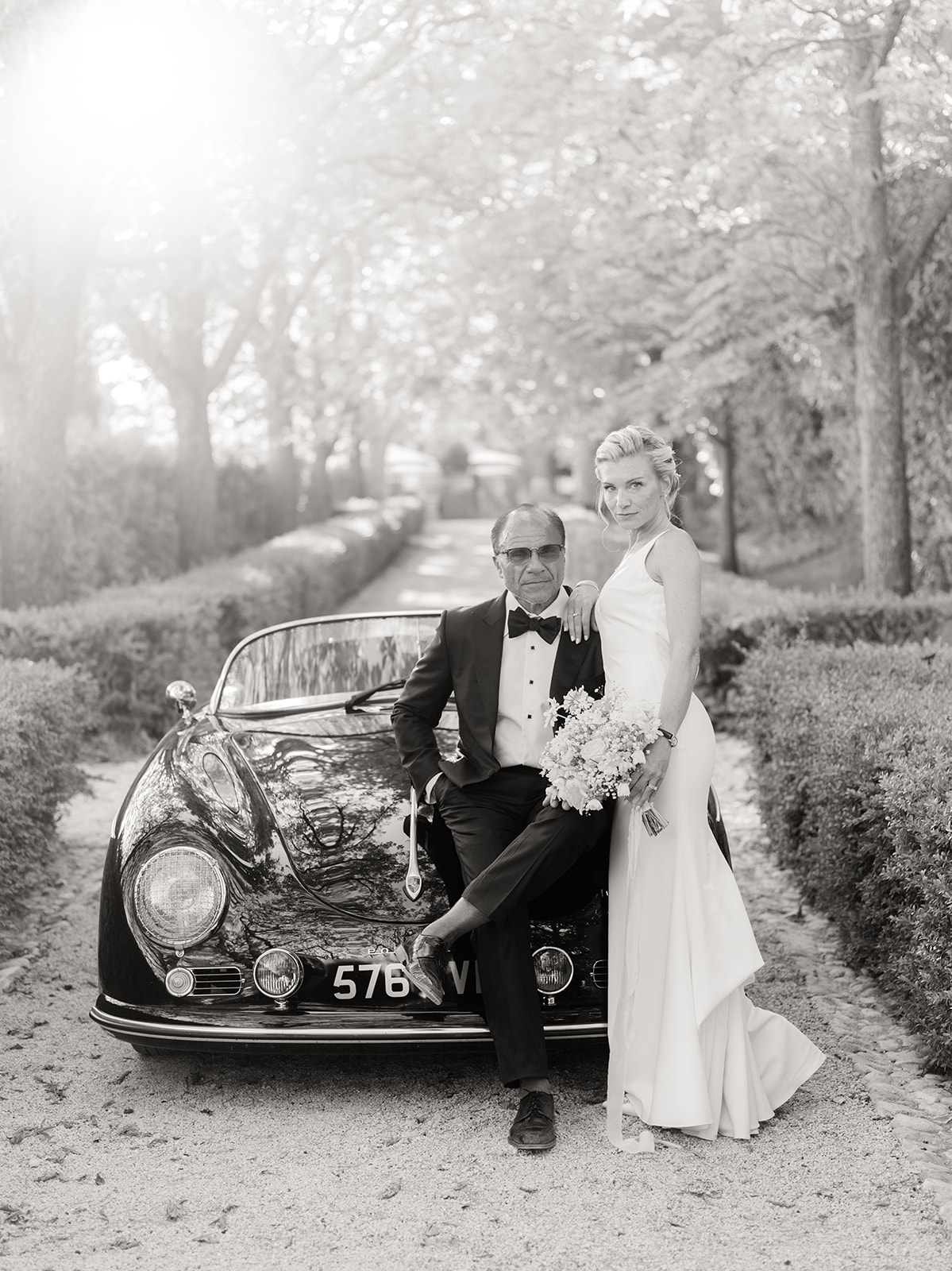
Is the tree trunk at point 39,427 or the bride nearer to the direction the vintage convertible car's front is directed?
the bride

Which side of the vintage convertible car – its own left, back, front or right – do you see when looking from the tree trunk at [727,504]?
back

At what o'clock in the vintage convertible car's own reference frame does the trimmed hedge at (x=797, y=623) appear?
The trimmed hedge is roughly at 7 o'clock from the vintage convertible car.

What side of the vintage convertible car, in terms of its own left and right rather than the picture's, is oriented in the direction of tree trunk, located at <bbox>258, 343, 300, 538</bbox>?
back

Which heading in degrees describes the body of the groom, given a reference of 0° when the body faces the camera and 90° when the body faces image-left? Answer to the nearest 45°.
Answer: approximately 0°

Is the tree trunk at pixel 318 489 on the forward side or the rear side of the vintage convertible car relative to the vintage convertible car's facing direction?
on the rear side
